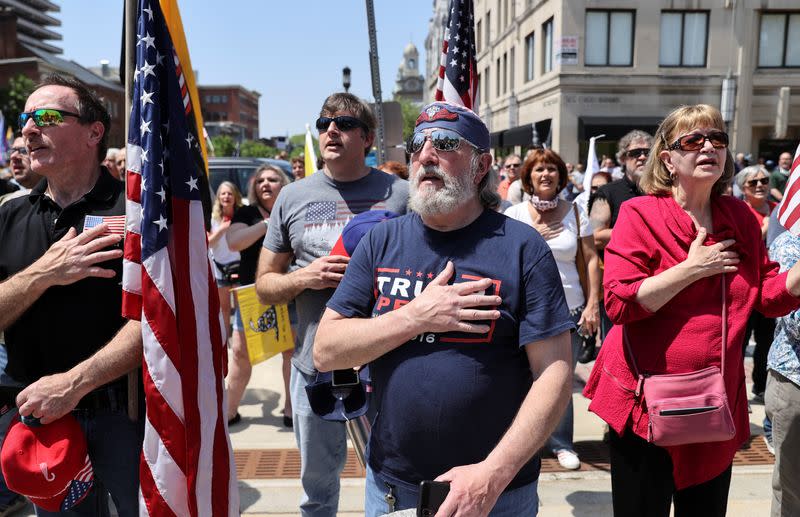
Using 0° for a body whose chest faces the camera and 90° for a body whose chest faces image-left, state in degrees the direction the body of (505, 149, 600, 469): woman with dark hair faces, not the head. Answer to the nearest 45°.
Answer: approximately 0°

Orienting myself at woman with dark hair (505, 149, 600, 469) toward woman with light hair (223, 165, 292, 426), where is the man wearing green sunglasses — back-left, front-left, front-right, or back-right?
front-left

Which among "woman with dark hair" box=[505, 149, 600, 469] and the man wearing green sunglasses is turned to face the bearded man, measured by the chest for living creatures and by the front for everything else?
the woman with dark hair

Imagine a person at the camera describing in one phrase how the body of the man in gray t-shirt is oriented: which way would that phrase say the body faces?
toward the camera

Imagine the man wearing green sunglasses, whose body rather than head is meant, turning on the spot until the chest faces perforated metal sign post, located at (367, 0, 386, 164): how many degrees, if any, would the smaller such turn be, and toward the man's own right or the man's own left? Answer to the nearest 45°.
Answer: approximately 180°

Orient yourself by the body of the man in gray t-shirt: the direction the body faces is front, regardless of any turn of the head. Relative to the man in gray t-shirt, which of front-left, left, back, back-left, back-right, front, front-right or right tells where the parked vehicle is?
back

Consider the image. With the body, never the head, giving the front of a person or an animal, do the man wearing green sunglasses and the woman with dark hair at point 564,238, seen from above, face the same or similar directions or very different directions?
same or similar directions

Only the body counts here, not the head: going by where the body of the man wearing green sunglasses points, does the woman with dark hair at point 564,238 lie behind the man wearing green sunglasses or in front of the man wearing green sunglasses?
behind

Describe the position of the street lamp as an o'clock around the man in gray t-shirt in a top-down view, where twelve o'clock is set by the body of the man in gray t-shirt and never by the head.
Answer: The street lamp is roughly at 6 o'clock from the man in gray t-shirt.

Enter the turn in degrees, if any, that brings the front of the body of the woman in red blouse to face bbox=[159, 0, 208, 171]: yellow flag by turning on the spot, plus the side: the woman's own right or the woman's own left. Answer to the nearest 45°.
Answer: approximately 135° to the woman's own right

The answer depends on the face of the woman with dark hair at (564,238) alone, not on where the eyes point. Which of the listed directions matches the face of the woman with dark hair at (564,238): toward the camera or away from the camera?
toward the camera

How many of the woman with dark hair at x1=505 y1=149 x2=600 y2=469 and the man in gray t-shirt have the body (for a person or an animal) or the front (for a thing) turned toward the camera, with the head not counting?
2
